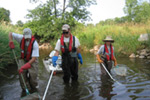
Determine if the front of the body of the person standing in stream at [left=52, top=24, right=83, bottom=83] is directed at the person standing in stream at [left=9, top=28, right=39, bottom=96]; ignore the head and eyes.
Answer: no

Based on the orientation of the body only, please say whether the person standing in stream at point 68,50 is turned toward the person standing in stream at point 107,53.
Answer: no

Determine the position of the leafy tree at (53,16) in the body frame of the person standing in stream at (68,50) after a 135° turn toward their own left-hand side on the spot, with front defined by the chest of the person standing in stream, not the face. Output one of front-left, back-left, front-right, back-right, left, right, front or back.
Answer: front-left

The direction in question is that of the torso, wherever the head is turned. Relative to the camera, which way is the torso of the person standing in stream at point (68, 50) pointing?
toward the camera
